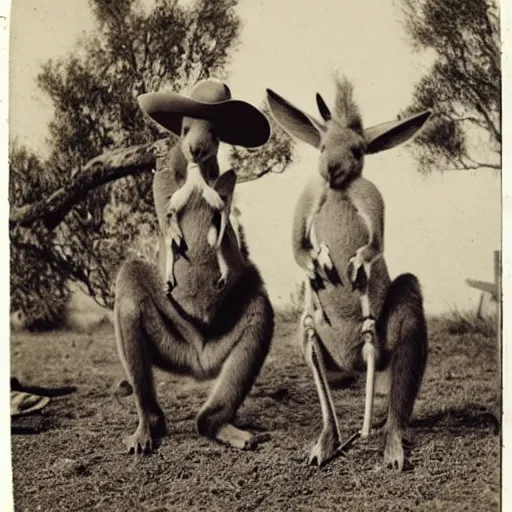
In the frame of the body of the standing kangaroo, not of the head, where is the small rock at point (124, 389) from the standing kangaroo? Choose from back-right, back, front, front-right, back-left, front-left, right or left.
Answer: right

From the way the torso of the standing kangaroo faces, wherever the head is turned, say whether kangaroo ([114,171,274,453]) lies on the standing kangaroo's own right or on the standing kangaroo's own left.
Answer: on the standing kangaroo's own right

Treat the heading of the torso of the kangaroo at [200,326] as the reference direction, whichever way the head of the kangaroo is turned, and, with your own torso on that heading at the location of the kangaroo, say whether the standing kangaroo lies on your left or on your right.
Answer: on your left

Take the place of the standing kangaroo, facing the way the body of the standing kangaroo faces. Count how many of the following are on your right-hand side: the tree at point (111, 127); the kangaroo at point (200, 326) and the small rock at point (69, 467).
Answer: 3

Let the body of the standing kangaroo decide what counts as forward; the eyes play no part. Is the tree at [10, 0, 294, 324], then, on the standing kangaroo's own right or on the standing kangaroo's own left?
on the standing kangaroo's own right

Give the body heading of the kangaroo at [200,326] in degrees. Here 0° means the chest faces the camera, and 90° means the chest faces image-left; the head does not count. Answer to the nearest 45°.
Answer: approximately 0°

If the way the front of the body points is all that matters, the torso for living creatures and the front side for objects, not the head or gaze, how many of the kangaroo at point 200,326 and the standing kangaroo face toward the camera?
2

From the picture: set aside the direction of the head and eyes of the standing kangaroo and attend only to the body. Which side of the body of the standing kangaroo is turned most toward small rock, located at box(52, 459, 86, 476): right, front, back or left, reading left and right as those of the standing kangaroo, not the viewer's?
right
